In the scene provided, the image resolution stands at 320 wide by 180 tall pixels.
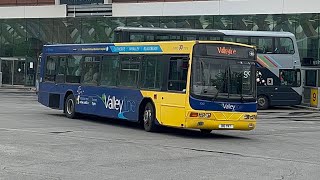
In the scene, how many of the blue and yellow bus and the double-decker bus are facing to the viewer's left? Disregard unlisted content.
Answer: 0

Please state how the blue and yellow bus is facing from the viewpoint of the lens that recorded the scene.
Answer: facing the viewer and to the right of the viewer

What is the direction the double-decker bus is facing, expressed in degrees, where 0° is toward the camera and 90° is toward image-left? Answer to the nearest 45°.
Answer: approximately 270°
